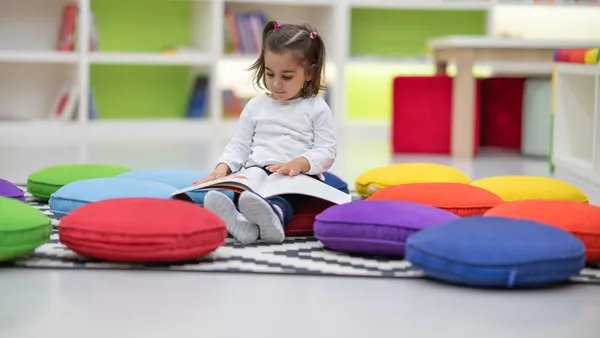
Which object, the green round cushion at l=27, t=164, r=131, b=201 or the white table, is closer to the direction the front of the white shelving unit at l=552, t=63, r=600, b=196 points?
the green round cushion

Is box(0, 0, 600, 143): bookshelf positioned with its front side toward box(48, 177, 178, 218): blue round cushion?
yes

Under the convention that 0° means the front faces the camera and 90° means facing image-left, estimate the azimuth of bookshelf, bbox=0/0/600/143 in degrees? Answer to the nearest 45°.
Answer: approximately 0°

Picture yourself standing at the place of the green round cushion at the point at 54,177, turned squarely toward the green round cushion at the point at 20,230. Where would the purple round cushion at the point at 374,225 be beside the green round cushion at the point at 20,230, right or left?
left

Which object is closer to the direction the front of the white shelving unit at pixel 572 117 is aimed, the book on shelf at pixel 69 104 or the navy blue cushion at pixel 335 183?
the navy blue cushion

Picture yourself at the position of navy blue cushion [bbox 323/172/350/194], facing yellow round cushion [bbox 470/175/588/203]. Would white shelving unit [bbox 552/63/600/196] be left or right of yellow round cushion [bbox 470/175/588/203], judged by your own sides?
left
